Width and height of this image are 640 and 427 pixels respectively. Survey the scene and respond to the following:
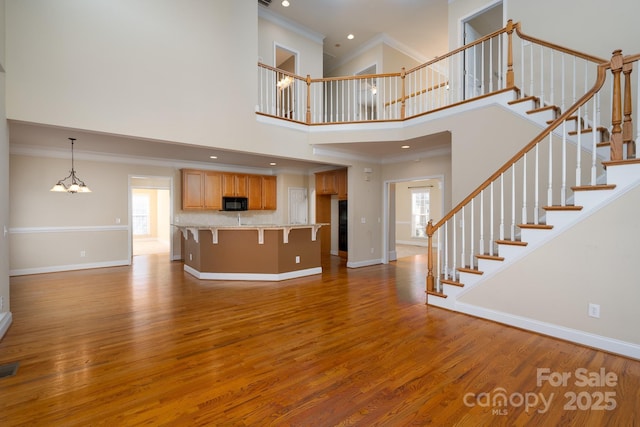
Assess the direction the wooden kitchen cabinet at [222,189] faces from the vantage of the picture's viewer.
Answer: facing the viewer and to the right of the viewer

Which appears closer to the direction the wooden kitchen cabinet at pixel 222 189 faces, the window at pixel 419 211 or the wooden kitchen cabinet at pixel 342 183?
the wooden kitchen cabinet

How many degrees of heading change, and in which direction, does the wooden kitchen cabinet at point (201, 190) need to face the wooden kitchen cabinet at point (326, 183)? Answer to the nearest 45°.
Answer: approximately 45° to its left

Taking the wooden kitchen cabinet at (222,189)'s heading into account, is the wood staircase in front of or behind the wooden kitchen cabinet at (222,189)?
in front

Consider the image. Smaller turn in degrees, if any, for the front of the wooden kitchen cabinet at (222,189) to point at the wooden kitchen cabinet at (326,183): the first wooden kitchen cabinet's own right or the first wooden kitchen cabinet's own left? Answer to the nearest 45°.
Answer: approximately 45° to the first wooden kitchen cabinet's own left

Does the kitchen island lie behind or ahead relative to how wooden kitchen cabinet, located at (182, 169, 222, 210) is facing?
ahead

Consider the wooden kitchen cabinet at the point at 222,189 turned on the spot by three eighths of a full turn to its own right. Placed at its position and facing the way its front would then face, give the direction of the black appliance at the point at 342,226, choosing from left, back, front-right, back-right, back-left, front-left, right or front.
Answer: back

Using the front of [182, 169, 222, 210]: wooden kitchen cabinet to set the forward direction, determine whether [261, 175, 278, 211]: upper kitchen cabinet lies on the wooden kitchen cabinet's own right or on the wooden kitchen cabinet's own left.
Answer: on the wooden kitchen cabinet's own left

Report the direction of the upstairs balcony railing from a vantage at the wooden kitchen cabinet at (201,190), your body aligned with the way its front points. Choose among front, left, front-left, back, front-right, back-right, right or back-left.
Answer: front

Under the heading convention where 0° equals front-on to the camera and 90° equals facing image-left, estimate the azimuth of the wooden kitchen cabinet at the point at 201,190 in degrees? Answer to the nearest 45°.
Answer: approximately 315°
